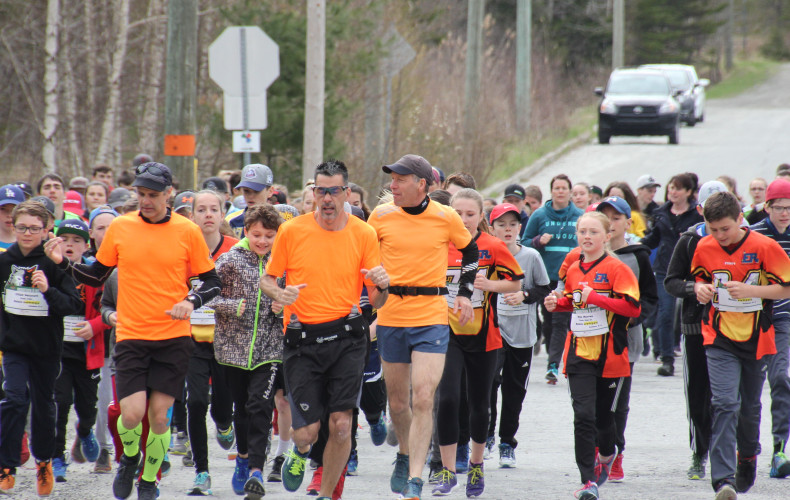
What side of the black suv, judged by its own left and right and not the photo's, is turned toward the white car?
back

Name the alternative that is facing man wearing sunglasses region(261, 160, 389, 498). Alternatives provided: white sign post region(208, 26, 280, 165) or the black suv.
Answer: the black suv

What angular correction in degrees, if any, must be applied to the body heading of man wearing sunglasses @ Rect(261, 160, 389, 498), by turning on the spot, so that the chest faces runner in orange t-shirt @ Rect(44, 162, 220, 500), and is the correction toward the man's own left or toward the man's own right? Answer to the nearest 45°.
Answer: approximately 90° to the man's own right

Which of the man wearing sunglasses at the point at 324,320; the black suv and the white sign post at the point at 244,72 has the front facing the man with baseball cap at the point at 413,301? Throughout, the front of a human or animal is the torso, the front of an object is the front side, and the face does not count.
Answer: the black suv

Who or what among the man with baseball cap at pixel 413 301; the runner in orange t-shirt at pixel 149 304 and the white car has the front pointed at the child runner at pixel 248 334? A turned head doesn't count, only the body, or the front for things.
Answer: the white car

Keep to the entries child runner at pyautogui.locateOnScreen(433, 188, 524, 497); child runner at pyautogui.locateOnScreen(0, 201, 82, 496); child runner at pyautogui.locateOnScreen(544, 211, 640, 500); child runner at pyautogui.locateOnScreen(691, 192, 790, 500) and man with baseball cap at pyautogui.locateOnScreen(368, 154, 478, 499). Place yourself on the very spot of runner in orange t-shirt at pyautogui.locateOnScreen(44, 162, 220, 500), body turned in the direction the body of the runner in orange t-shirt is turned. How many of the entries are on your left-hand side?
4

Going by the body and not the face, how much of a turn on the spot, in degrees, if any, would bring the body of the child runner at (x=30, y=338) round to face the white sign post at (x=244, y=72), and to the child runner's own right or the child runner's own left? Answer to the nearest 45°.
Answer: approximately 135° to the child runner's own left

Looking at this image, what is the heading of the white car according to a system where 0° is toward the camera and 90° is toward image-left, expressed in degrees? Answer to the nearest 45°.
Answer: approximately 0°

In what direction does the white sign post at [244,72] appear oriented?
away from the camera
